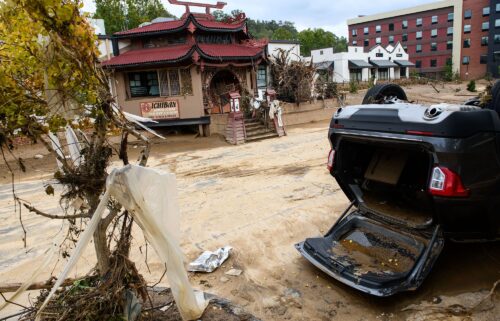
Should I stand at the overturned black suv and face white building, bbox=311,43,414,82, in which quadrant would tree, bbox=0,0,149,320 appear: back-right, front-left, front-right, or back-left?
back-left

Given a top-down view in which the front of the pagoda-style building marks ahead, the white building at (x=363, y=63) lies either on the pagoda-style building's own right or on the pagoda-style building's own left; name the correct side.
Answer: on the pagoda-style building's own left

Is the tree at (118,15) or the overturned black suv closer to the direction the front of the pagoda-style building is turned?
the overturned black suv

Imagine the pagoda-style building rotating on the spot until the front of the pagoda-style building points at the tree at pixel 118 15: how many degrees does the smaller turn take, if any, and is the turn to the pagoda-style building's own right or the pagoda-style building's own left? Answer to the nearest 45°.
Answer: approximately 135° to the pagoda-style building's own left

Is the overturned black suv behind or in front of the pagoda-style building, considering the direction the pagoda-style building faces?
in front

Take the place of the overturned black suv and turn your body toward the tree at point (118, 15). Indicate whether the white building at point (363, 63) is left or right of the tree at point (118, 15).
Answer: right

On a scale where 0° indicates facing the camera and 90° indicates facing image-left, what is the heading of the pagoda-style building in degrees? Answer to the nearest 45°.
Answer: approximately 315°

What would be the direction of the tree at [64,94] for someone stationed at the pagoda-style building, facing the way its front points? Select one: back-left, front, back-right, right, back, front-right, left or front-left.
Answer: front-right

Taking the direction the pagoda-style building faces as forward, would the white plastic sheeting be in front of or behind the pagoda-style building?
in front
